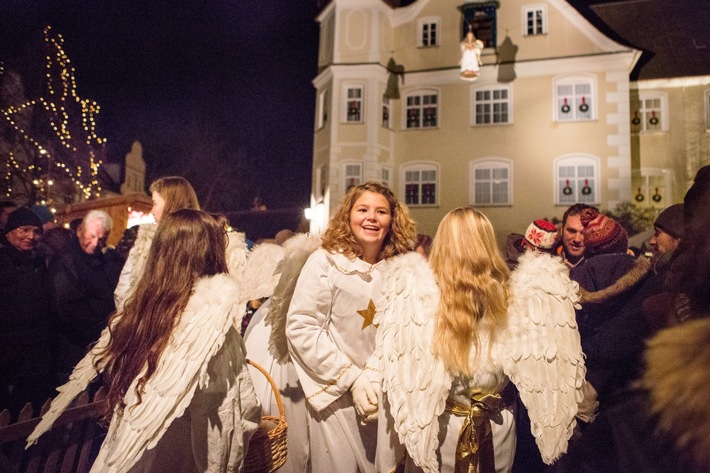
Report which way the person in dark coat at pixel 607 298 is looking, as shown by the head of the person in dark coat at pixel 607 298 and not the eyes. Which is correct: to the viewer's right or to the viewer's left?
to the viewer's left

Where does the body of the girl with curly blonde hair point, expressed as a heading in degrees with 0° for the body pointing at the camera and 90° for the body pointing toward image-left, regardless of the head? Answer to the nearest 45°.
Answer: approximately 315°

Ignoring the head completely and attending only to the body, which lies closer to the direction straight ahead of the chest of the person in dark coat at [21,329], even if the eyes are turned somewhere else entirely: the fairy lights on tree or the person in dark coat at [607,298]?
the person in dark coat

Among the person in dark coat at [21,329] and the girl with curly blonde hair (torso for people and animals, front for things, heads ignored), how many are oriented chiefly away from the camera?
0

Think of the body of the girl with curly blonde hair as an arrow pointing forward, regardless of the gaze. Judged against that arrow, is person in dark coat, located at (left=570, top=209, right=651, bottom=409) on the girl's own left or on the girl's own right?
on the girl's own left

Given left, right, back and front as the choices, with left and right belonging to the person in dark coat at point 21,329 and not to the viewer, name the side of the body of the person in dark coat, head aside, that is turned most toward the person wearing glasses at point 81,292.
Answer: left

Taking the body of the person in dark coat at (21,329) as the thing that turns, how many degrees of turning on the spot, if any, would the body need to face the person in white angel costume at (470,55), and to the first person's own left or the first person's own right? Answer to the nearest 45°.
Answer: approximately 90° to the first person's own left

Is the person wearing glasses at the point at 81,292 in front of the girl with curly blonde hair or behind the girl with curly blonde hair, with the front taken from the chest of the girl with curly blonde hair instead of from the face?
behind

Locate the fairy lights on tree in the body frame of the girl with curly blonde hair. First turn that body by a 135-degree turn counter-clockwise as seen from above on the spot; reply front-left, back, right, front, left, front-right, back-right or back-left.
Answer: front-left
